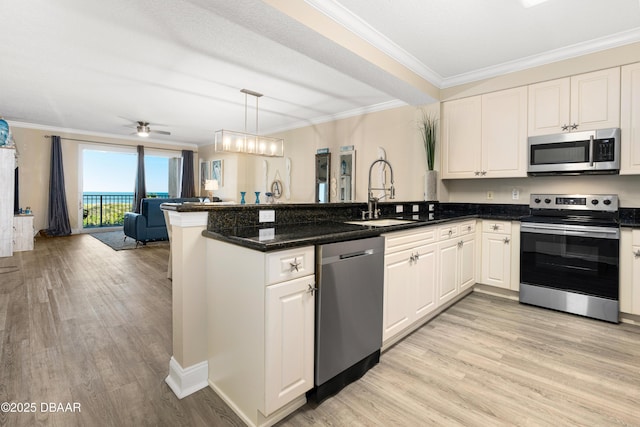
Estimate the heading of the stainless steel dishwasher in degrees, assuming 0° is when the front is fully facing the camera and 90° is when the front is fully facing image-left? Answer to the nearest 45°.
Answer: approximately 315°

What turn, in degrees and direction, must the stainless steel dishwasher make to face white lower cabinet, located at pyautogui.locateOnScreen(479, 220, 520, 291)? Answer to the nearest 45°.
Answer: approximately 90° to its left

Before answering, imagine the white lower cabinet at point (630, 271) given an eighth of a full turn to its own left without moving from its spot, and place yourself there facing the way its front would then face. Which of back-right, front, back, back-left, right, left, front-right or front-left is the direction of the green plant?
back-right

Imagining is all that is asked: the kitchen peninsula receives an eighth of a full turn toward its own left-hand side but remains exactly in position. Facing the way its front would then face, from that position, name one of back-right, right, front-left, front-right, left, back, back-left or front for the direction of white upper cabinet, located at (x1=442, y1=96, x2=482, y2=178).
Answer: front-left

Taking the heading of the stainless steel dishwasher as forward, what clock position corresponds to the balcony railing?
The balcony railing is roughly at 6 o'clock from the stainless steel dishwasher.

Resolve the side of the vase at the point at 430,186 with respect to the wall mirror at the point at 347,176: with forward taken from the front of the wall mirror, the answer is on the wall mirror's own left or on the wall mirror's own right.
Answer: on the wall mirror's own left

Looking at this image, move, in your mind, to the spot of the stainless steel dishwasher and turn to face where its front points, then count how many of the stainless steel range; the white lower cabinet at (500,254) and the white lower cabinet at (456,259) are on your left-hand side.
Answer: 3

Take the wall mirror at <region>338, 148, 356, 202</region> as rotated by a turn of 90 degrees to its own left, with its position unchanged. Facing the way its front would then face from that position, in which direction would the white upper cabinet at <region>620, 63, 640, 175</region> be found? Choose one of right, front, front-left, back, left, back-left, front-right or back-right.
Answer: front

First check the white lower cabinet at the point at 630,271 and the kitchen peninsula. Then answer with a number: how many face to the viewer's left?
0

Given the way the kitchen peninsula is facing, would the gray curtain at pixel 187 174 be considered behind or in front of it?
behind

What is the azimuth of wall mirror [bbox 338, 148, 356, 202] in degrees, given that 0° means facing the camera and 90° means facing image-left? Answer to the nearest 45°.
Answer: approximately 45°

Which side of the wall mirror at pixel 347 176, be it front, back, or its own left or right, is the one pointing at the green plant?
left

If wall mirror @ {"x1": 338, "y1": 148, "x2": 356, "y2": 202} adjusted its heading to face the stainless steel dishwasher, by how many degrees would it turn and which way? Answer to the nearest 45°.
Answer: approximately 45° to its left

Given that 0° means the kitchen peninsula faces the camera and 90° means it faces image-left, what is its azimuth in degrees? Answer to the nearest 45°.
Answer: approximately 315°

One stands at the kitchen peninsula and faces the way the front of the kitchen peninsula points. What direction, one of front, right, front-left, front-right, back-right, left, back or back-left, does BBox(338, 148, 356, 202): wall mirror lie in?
back-left
